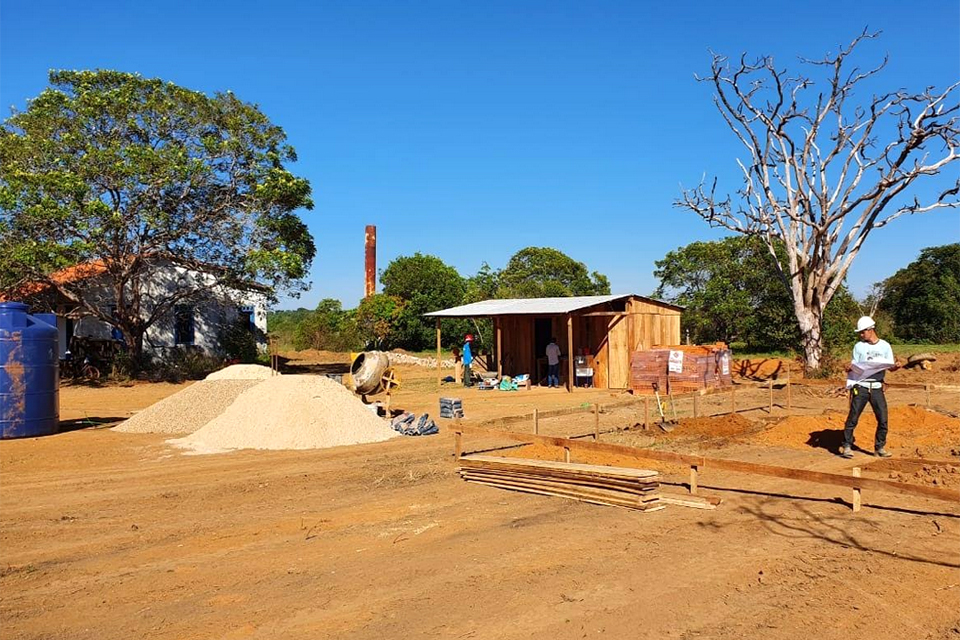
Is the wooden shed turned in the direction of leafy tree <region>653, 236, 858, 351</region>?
no

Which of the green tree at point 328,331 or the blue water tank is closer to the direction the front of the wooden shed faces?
the blue water tank

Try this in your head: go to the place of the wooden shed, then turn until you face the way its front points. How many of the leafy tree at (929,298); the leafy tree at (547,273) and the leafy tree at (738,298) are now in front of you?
0

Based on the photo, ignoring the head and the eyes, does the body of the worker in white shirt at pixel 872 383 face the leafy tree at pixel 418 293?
no

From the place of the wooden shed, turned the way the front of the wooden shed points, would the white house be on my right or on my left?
on my right

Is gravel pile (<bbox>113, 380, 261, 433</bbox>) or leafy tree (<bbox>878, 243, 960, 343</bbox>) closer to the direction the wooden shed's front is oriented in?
the gravel pile

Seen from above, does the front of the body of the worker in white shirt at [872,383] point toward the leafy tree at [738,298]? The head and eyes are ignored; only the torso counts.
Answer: no

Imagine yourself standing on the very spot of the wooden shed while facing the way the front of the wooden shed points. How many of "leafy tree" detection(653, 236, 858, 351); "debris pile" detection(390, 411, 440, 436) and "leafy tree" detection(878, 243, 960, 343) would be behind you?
2

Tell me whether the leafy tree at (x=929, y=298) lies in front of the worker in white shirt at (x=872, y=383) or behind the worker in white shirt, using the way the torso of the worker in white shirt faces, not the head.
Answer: behind

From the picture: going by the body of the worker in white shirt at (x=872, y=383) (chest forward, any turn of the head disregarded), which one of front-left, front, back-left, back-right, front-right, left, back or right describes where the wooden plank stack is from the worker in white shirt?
front-right

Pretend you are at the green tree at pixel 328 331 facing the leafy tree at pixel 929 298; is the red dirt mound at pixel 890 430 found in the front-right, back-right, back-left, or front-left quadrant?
front-right

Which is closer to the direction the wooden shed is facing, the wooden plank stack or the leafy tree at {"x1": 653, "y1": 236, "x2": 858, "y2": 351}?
the wooden plank stack

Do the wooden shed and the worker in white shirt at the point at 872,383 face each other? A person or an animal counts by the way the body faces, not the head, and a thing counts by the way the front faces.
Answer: no

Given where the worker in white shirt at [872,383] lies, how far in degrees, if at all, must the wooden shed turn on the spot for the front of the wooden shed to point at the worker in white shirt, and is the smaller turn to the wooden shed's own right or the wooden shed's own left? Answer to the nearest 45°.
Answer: approximately 45° to the wooden shed's own left
